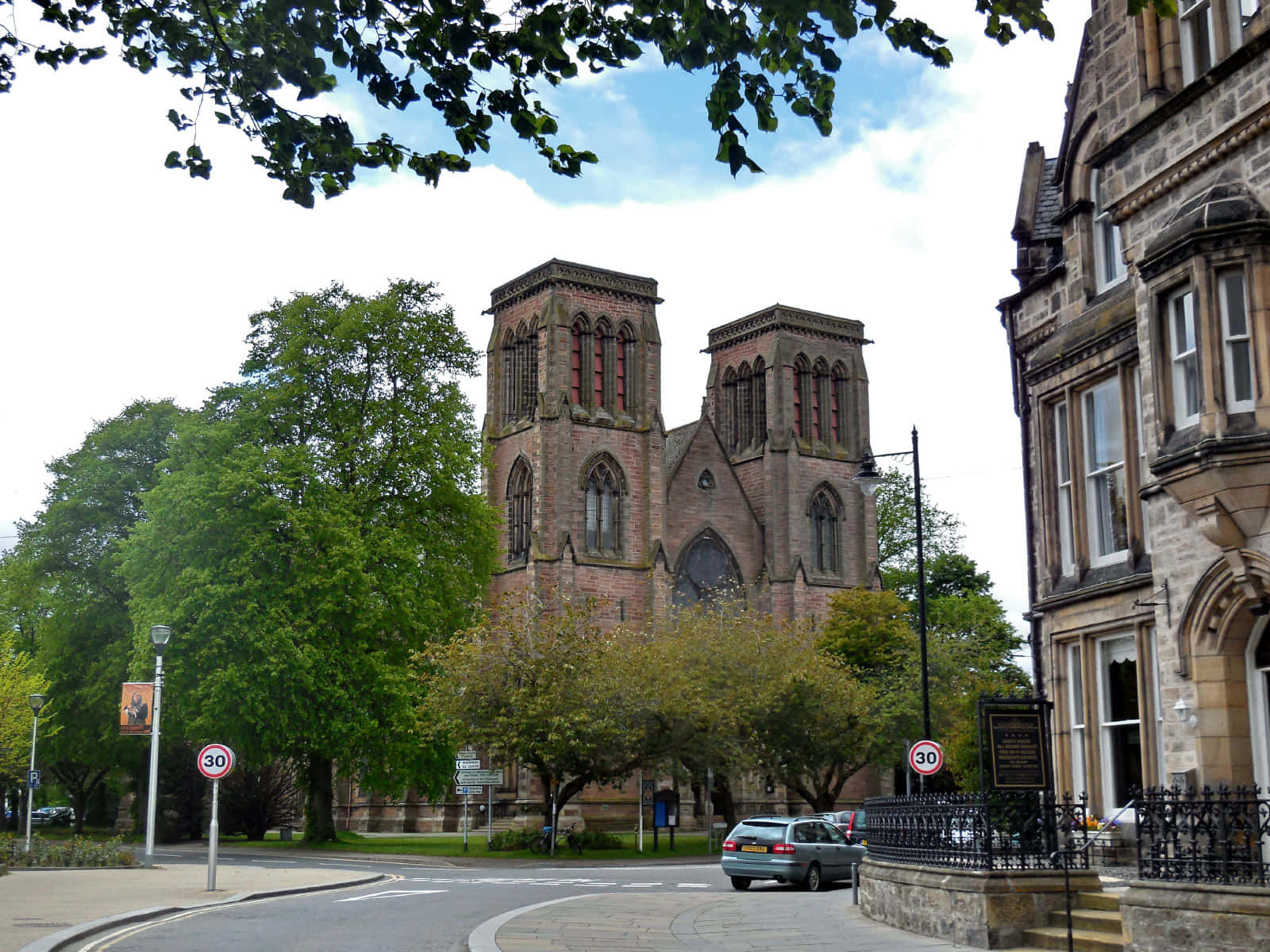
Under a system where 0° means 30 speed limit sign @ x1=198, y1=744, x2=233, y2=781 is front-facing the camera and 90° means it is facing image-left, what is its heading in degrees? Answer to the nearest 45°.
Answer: approximately 0°

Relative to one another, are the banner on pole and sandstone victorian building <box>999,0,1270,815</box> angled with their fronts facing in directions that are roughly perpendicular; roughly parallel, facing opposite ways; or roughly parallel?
roughly perpendicular

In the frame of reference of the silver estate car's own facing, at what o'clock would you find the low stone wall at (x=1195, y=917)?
The low stone wall is roughly at 4 o'clock from the silver estate car.

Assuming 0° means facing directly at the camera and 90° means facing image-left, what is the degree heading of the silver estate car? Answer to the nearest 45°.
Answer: approximately 225°

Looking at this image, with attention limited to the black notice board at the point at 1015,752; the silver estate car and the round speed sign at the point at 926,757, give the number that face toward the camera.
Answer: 2

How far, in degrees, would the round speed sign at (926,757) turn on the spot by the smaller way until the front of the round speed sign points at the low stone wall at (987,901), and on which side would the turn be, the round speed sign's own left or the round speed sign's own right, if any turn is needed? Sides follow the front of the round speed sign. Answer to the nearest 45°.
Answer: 0° — it already faces it
